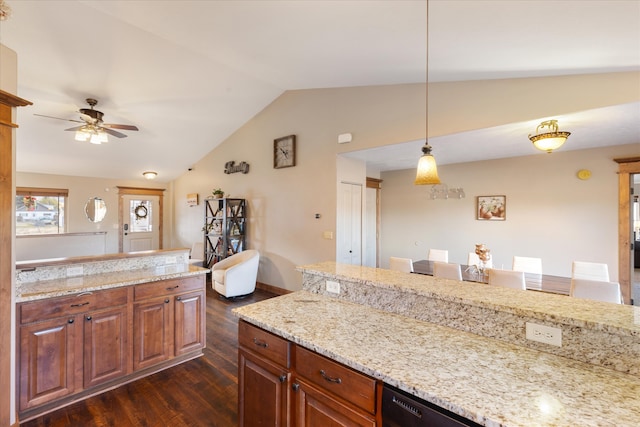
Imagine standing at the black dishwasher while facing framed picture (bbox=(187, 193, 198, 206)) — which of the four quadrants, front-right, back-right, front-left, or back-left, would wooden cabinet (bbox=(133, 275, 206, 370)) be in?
front-left

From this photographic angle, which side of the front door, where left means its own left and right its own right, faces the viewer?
front

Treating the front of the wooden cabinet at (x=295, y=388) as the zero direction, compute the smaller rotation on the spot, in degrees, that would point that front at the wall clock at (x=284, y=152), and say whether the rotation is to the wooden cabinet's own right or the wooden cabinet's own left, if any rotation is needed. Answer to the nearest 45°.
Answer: approximately 135° to the wooden cabinet's own right

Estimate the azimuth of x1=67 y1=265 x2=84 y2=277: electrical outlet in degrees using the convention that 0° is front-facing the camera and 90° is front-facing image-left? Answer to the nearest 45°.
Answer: approximately 0°

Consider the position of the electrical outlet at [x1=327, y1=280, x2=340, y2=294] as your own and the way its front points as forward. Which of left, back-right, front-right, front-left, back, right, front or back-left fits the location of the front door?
right

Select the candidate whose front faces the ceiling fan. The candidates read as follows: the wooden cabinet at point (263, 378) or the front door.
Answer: the front door

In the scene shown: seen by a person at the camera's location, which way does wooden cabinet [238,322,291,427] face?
facing the viewer and to the left of the viewer

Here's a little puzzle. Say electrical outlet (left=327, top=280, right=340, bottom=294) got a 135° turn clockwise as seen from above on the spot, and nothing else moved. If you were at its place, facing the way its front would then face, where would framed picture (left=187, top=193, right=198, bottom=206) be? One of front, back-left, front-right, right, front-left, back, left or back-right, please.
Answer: front-left

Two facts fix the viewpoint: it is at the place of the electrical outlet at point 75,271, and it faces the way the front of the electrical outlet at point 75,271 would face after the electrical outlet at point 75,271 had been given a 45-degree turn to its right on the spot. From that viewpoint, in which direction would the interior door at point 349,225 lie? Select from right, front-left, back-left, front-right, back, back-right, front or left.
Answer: back-left

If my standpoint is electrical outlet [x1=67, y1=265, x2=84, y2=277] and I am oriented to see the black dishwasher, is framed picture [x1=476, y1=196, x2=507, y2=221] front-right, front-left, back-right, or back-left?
front-left

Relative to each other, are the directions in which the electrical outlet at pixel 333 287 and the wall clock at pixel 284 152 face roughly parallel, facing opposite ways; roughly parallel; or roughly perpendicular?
roughly parallel

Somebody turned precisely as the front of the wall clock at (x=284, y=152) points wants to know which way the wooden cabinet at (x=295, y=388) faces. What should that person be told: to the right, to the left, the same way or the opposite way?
the same way

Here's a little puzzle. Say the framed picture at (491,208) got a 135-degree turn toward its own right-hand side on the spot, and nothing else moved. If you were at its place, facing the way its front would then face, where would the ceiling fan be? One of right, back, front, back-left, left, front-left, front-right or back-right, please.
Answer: left

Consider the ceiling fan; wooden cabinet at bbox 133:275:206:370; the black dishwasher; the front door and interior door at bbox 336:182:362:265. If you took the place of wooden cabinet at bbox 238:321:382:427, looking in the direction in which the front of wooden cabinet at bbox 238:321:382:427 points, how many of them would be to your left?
1

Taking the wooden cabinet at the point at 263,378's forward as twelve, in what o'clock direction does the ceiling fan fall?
The ceiling fan is roughly at 3 o'clock from the wooden cabinet.

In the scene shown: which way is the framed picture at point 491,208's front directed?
toward the camera

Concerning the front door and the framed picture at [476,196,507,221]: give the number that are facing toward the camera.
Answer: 2

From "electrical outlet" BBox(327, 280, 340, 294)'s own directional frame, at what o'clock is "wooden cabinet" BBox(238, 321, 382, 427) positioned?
The wooden cabinet is roughly at 11 o'clock from the electrical outlet.
